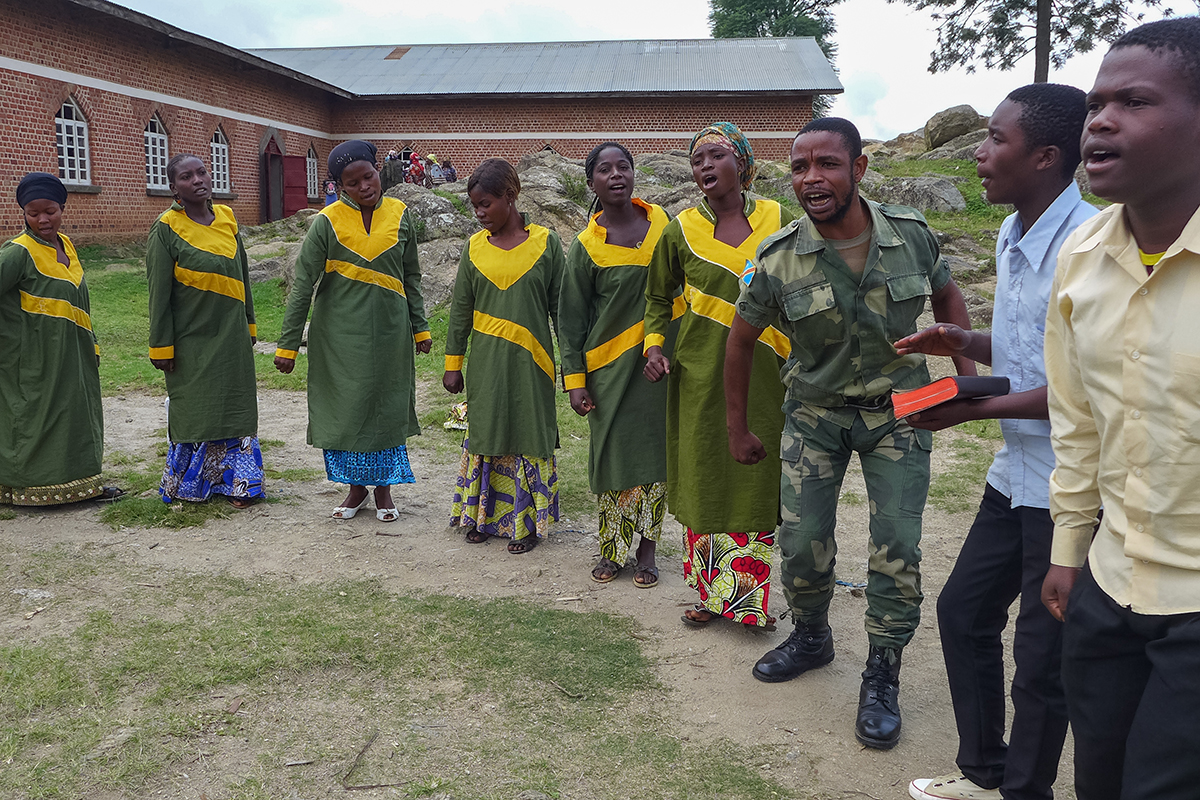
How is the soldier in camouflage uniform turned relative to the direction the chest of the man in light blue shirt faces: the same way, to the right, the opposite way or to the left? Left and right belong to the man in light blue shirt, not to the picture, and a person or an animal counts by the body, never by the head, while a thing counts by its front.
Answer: to the left

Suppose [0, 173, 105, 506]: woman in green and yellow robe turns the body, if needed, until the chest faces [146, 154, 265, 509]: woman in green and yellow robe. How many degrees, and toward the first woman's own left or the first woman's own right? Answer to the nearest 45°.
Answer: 0° — they already face them

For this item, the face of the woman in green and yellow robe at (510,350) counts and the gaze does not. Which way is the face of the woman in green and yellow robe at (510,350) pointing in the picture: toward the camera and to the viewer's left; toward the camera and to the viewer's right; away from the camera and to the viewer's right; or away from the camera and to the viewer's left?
toward the camera and to the viewer's left

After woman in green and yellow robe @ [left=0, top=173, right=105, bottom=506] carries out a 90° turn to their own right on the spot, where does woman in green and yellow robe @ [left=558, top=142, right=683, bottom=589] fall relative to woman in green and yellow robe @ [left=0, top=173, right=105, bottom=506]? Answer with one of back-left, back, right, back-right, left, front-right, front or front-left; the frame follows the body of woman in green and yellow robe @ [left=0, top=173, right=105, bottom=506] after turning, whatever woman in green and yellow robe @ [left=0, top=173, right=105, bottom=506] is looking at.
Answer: left

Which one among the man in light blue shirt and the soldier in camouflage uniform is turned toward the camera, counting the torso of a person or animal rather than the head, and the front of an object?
the soldier in camouflage uniform

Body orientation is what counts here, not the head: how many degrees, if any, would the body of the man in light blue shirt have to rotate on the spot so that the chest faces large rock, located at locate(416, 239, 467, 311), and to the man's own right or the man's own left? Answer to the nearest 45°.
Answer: approximately 45° to the man's own right

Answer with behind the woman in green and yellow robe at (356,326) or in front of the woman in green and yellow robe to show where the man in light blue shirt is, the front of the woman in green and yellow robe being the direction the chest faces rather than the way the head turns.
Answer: in front

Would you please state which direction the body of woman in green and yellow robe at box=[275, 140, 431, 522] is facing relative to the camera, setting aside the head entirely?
toward the camera

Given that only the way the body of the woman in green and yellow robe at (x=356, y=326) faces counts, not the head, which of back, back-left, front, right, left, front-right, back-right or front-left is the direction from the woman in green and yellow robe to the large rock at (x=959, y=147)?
back-left

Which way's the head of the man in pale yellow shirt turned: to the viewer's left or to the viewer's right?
to the viewer's left

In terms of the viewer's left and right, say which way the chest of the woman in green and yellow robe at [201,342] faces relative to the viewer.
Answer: facing the viewer and to the right of the viewer

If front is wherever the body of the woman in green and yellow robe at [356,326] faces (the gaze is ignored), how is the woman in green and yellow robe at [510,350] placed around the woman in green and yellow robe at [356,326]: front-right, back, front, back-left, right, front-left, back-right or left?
front-left

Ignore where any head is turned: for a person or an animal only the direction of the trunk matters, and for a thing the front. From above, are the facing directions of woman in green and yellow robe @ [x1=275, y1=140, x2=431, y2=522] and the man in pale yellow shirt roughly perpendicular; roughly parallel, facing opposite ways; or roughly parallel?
roughly perpendicular

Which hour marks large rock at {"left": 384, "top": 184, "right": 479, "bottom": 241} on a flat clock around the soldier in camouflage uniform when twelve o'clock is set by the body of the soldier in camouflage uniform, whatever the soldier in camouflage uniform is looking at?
The large rock is roughly at 5 o'clock from the soldier in camouflage uniform.

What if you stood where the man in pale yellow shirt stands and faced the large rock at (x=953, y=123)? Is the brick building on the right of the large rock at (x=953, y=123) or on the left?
left

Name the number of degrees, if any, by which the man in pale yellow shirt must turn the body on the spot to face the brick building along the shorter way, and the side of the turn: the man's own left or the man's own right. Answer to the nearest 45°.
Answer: approximately 90° to the man's own right

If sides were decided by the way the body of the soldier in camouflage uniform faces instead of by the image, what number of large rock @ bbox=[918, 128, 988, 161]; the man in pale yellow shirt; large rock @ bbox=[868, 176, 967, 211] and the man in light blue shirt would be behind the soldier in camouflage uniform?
2

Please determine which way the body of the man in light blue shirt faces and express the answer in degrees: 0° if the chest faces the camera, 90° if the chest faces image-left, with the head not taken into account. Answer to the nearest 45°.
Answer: approximately 90°
